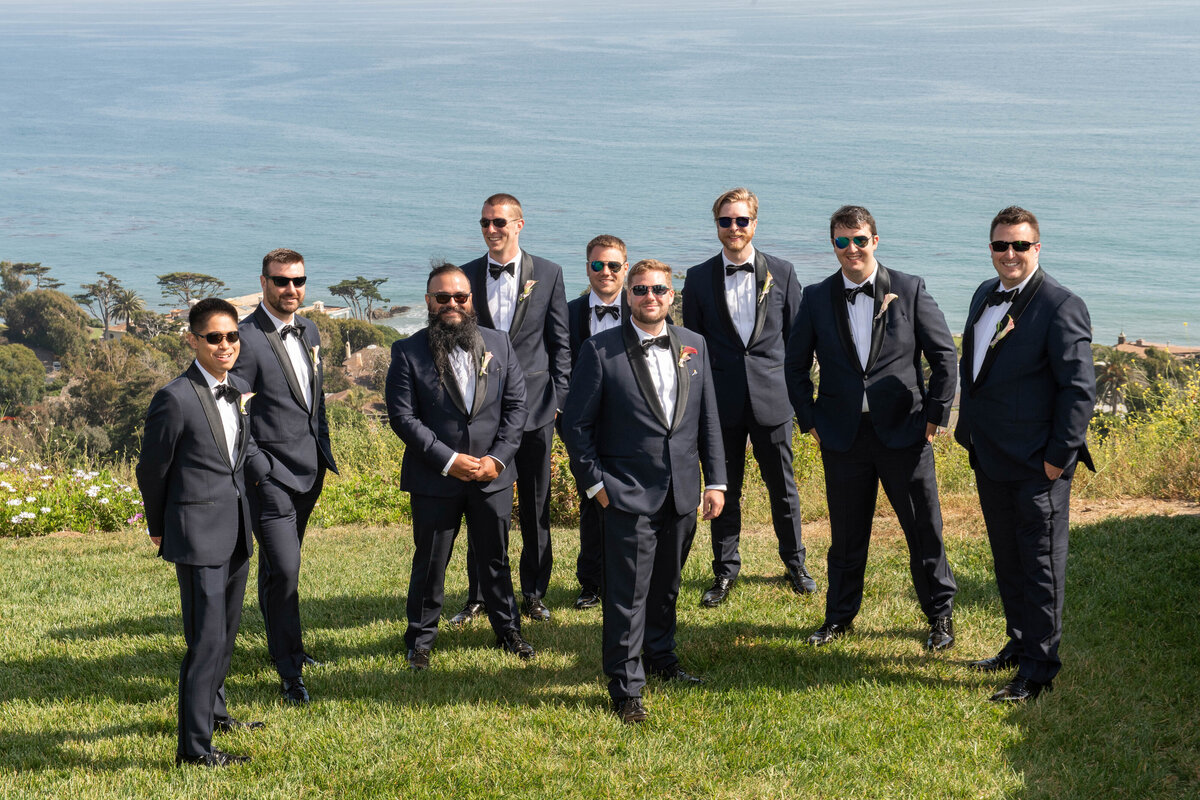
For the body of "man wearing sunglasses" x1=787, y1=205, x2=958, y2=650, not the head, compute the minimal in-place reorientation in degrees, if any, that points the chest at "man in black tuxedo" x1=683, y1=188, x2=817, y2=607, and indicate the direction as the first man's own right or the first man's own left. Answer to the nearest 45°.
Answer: approximately 135° to the first man's own right

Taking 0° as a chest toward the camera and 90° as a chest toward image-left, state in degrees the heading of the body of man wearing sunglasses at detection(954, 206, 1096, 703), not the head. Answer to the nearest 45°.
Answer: approximately 45°

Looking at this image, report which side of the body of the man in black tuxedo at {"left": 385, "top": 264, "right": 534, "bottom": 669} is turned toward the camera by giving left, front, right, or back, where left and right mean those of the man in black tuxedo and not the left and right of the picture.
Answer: front

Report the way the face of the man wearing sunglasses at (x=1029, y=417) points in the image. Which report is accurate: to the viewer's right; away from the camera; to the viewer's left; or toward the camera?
toward the camera

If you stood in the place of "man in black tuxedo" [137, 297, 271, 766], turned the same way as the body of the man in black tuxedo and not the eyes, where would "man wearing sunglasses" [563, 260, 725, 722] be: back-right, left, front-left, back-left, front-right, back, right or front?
front-left

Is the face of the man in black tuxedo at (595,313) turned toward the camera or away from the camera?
toward the camera

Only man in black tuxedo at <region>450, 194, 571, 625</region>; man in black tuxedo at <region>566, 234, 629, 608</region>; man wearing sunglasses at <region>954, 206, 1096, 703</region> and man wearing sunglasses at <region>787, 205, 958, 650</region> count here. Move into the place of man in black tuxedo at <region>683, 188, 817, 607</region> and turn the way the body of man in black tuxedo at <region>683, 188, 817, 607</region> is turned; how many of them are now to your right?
2

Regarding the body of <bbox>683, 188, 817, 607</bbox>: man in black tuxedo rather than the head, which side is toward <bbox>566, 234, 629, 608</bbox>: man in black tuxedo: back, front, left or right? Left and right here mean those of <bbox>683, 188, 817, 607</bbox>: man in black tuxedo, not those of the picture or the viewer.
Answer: right

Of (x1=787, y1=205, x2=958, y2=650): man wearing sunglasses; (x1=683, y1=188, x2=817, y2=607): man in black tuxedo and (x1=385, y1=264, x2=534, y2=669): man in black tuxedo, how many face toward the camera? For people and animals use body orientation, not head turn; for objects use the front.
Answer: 3

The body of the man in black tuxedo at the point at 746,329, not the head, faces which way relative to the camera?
toward the camera

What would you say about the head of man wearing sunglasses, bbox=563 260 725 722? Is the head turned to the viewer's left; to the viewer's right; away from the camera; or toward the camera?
toward the camera

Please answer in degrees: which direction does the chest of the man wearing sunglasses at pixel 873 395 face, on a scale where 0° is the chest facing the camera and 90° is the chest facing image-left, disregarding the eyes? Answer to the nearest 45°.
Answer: approximately 0°

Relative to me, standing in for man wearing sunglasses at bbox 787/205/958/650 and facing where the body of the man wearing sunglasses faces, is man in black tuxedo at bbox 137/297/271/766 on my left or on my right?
on my right

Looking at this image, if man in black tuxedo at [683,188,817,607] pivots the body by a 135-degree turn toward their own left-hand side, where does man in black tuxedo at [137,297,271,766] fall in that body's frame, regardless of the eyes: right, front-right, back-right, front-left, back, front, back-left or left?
back

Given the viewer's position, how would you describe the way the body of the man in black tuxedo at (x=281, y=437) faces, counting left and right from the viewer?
facing the viewer and to the right of the viewer

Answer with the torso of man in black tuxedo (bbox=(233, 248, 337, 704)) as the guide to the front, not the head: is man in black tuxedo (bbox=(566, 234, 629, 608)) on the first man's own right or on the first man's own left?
on the first man's own left

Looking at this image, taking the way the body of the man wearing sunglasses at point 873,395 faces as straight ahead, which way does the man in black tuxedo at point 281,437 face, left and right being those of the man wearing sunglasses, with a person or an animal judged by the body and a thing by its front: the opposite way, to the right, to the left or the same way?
to the left
